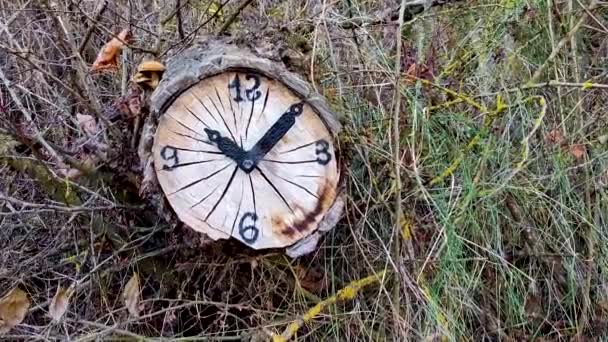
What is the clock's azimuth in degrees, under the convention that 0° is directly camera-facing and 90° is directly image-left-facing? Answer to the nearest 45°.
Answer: approximately 0°

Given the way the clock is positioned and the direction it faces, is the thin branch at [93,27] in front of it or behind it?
behind

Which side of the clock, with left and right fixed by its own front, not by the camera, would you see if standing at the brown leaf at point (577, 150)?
left

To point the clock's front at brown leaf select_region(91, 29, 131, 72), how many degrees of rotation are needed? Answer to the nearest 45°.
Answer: approximately 135° to its right

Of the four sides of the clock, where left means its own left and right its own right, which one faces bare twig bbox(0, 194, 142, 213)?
right

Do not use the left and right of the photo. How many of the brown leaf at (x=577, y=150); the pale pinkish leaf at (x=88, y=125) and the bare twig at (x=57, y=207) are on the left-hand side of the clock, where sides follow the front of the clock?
1

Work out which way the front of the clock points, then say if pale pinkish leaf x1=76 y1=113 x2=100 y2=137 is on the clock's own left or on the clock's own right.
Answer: on the clock's own right

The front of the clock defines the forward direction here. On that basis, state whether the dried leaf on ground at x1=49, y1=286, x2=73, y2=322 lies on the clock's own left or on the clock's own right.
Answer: on the clock's own right
